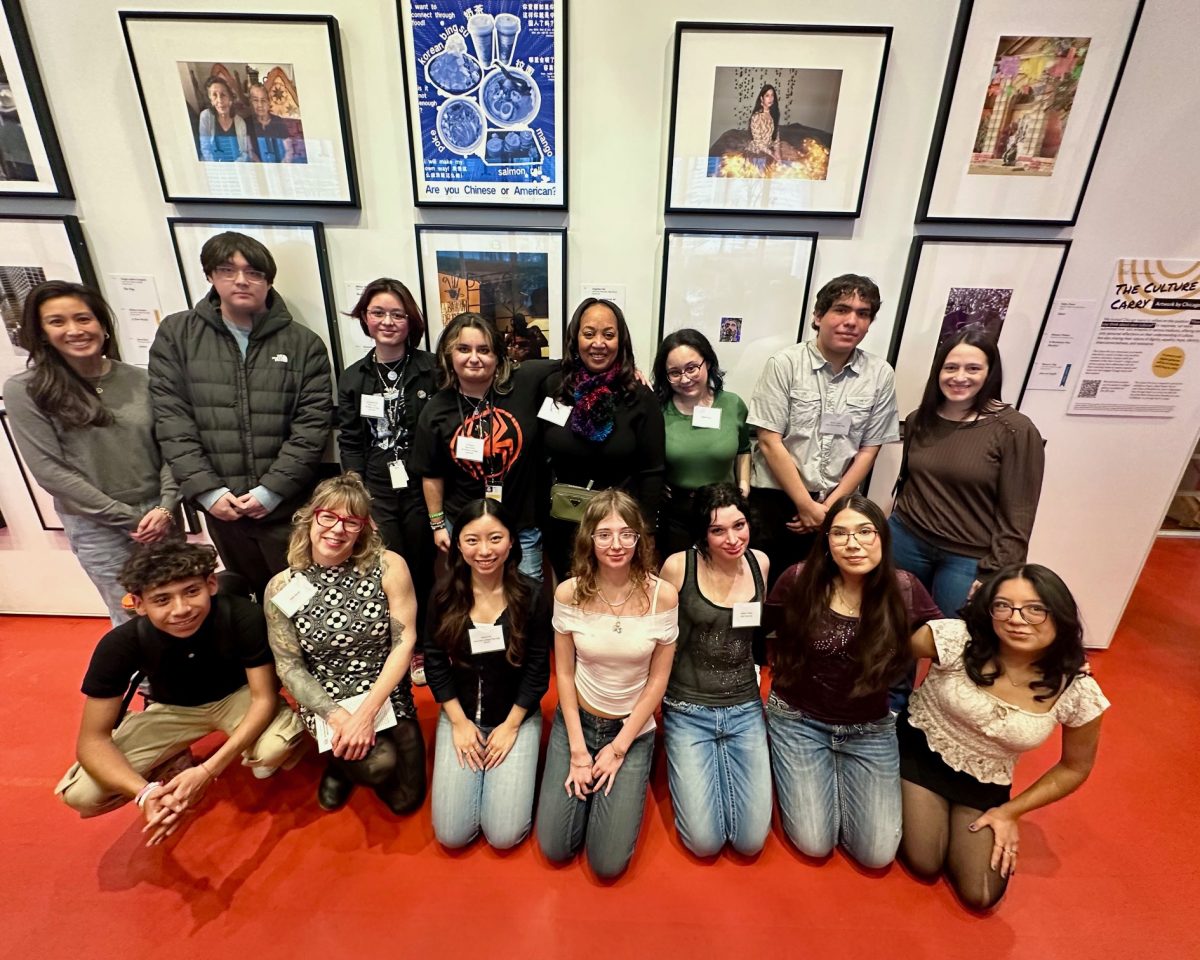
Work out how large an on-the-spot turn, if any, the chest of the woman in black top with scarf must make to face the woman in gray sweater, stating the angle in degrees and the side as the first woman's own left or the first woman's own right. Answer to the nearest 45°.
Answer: approximately 90° to the first woman's own right

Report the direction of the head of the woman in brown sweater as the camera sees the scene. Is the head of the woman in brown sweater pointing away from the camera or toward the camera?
toward the camera

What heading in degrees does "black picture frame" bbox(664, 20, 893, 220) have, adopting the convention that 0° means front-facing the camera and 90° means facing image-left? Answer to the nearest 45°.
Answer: approximately 0°

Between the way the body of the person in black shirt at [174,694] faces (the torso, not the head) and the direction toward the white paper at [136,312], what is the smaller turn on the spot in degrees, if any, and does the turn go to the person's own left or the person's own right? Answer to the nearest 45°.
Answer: approximately 180°

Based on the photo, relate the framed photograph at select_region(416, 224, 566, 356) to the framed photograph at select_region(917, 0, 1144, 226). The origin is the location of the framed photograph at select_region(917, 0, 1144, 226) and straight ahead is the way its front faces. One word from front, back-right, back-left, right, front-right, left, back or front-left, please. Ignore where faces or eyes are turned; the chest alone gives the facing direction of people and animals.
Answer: front-right

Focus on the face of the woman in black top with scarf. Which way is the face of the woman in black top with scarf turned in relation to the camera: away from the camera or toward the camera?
toward the camera

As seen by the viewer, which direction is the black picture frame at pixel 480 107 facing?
toward the camera

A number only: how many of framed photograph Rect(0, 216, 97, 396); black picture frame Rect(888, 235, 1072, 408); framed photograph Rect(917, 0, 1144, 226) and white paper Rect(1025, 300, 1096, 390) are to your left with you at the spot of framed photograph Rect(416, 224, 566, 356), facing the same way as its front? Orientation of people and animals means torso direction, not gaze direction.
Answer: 3

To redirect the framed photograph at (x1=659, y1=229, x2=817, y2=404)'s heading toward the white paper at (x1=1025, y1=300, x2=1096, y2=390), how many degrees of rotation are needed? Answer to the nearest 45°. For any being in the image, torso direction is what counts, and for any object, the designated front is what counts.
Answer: approximately 90° to its left

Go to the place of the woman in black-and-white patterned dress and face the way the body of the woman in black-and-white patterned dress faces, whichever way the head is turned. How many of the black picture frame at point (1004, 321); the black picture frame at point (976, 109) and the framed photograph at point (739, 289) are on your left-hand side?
3

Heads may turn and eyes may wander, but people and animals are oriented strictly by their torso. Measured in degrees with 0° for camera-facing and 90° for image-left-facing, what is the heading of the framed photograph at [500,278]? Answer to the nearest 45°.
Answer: approximately 0°

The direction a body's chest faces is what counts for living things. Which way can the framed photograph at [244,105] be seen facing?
toward the camera

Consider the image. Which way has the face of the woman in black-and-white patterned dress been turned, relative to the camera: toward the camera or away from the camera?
toward the camera

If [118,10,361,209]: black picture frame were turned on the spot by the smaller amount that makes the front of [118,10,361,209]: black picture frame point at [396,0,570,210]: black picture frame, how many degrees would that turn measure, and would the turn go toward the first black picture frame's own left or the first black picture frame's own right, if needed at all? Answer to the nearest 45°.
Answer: approximately 45° to the first black picture frame's own left

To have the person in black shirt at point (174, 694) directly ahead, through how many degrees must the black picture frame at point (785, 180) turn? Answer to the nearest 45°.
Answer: approximately 45° to its right
